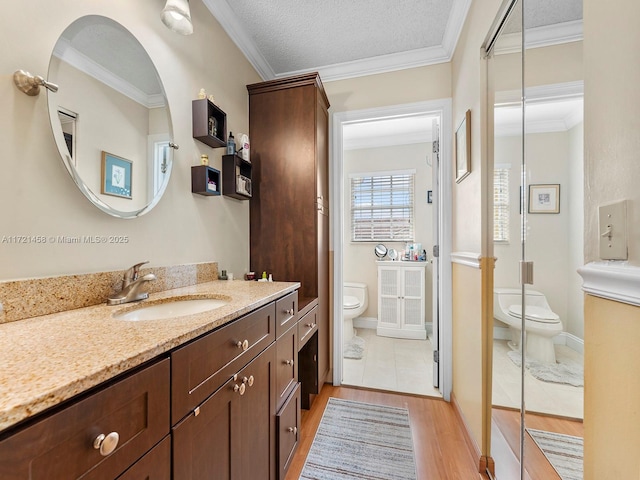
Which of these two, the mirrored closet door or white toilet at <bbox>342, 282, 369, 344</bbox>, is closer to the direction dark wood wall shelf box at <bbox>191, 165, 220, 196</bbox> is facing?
the mirrored closet door

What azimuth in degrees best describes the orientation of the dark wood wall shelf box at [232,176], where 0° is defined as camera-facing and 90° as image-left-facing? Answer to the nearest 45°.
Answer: approximately 315°

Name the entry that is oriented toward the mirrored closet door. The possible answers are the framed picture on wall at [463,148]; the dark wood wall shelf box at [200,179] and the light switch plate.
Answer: the dark wood wall shelf box

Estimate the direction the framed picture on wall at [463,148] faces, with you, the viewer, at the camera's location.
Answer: facing to the left of the viewer

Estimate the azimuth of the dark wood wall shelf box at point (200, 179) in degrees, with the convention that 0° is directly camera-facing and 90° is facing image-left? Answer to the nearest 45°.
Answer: approximately 315°

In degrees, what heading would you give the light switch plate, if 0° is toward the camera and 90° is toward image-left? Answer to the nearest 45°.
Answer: approximately 45°

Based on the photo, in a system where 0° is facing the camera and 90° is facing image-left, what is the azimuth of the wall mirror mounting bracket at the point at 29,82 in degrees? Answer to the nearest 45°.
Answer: approximately 315°

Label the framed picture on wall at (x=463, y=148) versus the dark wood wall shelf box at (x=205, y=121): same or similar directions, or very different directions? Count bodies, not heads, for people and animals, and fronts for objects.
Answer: very different directions
